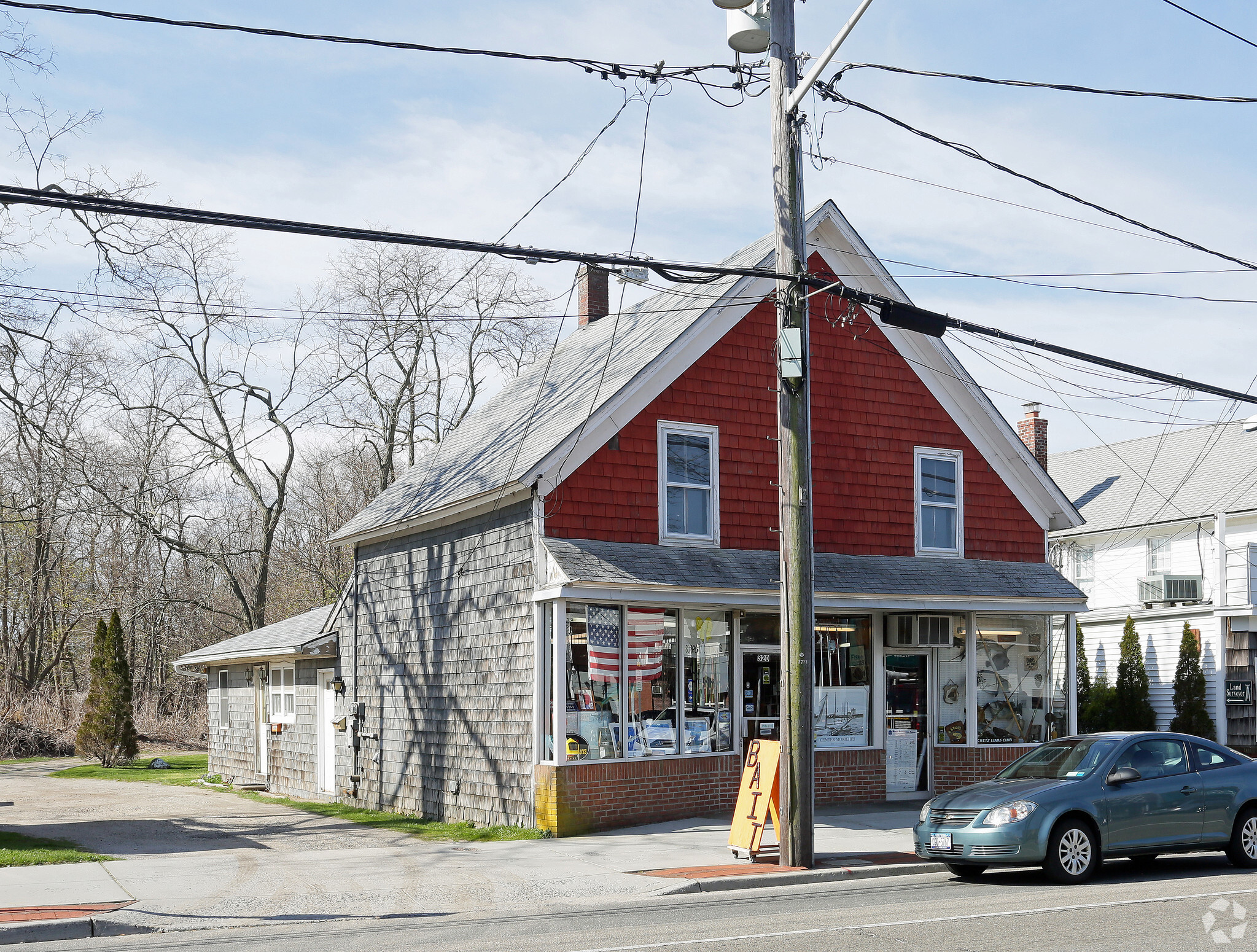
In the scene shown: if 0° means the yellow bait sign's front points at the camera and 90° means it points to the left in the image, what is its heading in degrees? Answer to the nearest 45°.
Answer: approximately 45°

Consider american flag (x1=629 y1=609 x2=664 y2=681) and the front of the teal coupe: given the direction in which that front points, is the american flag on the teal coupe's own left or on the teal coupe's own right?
on the teal coupe's own right

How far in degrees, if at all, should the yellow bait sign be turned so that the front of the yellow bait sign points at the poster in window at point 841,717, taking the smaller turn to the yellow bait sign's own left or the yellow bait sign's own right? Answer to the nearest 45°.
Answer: approximately 135° to the yellow bait sign's own right

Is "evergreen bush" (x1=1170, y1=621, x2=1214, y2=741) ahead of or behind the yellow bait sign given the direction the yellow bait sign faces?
behind

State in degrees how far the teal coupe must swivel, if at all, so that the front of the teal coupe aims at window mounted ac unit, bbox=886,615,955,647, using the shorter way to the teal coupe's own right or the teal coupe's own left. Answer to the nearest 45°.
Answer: approximately 135° to the teal coupe's own right

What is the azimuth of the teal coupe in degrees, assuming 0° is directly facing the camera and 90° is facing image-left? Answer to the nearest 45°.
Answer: approximately 45°

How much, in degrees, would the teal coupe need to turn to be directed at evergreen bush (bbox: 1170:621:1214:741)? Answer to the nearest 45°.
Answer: approximately 135° to its right
